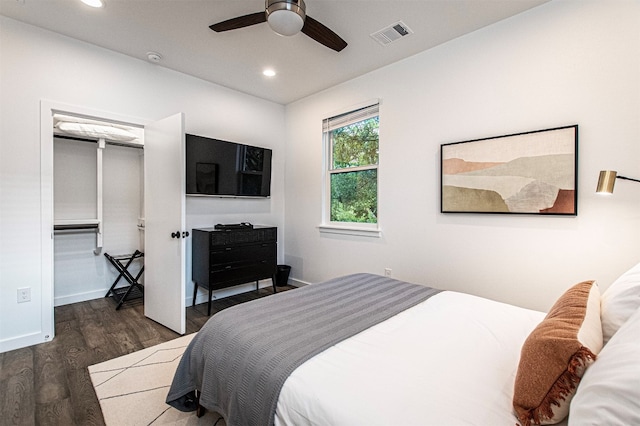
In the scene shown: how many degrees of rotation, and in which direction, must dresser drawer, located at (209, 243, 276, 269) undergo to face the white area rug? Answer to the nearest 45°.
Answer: approximately 90° to its right

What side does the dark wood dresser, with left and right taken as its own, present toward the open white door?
right

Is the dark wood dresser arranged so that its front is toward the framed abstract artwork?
yes

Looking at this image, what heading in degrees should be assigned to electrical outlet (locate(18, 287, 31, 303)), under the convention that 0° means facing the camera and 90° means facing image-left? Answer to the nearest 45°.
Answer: approximately 0°

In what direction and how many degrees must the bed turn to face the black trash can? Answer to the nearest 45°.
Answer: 0° — it already faces it

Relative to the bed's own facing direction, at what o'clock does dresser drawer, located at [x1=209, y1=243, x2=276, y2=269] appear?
The dresser drawer is roughly at 12 o'clock from the bed.

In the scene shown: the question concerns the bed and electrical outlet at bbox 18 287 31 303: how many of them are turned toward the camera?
1

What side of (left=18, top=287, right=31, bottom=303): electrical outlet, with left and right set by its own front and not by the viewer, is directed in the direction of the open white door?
left

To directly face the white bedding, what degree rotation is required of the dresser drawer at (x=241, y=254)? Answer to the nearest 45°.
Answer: approximately 45° to its right

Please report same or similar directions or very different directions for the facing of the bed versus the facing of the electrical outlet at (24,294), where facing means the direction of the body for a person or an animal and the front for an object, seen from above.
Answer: very different directions

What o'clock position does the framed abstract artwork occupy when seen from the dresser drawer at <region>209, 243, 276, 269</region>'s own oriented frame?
The framed abstract artwork is roughly at 12 o'clock from the dresser drawer.

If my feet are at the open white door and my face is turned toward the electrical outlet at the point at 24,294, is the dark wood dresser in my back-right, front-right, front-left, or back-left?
back-right

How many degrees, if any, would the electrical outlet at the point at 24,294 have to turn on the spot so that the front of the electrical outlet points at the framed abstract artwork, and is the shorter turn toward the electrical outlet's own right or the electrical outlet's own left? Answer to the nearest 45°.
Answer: approximately 45° to the electrical outlet's own left

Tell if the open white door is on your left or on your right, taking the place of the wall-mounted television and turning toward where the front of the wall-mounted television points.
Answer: on your right

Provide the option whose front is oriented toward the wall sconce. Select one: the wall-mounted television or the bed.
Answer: the wall-mounted television

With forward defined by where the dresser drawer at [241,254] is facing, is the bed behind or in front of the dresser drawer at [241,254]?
in front
